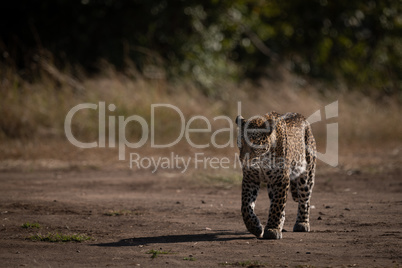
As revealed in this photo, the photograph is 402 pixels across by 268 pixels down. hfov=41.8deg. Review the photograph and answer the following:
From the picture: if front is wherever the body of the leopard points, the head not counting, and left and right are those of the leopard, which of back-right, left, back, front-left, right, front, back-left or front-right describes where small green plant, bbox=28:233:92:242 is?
front-right

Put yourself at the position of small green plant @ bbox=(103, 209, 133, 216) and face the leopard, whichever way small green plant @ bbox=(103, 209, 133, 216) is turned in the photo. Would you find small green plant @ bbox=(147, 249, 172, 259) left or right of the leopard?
right

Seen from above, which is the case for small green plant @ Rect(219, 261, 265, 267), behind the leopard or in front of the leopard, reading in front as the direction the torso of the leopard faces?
in front

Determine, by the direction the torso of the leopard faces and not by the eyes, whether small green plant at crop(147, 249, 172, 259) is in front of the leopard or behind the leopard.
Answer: in front

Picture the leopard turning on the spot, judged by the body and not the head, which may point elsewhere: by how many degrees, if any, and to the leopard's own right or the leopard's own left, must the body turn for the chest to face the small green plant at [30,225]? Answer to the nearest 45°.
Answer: approximately 45° to the leopard's own right

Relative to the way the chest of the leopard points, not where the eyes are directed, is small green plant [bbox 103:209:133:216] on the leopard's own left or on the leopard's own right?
on the leopard's own right

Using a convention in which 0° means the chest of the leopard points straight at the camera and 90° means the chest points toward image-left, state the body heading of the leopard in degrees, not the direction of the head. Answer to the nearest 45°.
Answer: approximately 45°
